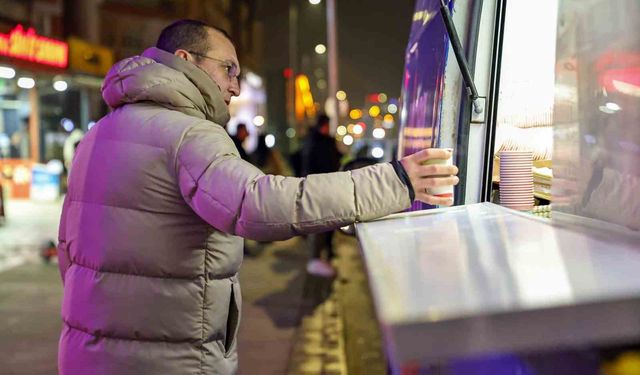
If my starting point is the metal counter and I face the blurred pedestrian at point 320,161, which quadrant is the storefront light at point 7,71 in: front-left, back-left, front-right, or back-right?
front-left

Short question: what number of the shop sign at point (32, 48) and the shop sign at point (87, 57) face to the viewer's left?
0

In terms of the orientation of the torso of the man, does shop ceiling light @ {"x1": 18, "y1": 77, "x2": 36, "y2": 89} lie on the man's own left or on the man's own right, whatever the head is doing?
on the man's own left

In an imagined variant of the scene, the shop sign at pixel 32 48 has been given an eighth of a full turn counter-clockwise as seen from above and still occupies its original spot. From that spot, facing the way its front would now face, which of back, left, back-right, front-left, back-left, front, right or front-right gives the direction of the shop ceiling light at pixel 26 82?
left

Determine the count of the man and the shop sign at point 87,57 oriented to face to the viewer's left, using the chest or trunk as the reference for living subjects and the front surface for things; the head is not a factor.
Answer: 0

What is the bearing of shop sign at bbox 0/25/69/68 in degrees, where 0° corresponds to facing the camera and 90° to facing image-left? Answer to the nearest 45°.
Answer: approximately 315°

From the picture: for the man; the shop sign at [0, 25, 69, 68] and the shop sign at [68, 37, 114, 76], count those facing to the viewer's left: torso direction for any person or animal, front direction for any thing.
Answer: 0

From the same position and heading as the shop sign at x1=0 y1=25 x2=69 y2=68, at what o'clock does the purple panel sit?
The purple panel is roughly at 1 o'clock from the shop sign.

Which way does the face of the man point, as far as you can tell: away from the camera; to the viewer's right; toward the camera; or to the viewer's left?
to the viewer's right

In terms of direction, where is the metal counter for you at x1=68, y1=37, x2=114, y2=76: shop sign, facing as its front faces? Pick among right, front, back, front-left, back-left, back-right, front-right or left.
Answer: front-right

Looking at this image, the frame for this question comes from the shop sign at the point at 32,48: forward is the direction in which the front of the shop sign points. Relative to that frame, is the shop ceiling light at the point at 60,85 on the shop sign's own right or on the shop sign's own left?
on the shop sign's own left

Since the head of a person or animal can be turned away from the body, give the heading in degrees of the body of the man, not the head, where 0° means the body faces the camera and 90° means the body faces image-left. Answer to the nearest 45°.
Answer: approximately 225°

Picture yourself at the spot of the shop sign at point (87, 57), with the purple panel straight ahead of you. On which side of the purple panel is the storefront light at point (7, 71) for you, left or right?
right

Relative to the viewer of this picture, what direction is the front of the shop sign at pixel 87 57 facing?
facing the viewer and to the right of the viewer

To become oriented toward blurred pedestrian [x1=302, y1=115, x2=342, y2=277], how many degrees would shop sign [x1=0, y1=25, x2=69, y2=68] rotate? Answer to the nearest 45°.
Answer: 0° — it already faces them

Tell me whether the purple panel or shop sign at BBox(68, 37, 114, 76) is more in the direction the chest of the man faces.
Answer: the purple panel

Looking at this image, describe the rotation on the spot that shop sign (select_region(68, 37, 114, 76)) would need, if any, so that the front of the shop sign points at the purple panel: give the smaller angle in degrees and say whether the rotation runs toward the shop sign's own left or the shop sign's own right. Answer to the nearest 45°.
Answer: approximately 45° to the shop sign's own right

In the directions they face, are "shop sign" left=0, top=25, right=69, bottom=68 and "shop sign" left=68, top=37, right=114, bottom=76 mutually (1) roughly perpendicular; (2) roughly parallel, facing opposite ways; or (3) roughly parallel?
roughly parallel
